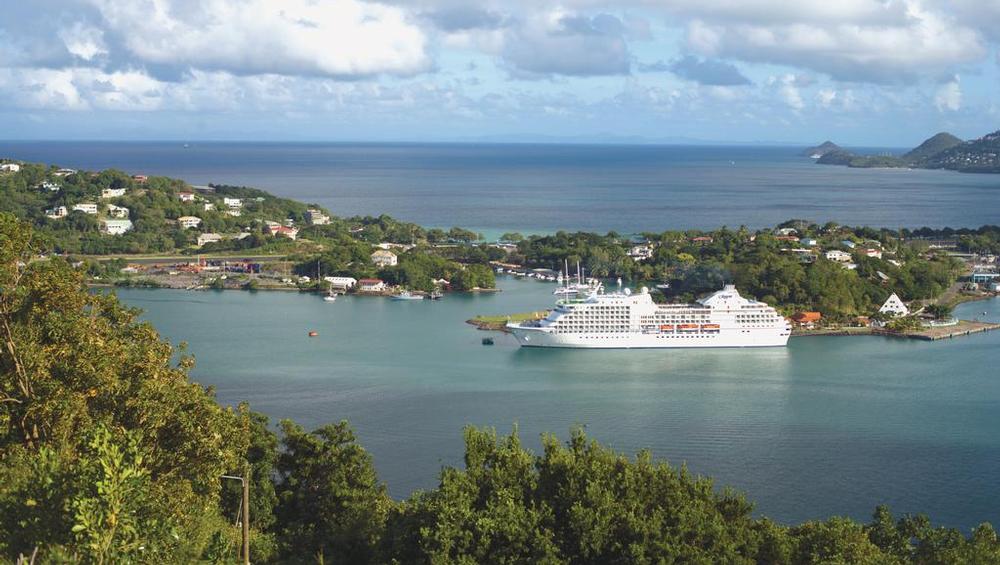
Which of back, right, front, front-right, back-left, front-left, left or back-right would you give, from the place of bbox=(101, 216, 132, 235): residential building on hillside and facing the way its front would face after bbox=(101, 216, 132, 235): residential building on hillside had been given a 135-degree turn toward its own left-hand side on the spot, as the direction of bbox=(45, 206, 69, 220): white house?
left

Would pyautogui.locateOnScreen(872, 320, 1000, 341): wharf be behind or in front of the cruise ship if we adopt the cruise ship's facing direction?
behind

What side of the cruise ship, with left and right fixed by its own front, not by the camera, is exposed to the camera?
left

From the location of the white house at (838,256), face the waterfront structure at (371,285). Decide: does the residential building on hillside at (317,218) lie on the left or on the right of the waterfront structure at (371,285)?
right

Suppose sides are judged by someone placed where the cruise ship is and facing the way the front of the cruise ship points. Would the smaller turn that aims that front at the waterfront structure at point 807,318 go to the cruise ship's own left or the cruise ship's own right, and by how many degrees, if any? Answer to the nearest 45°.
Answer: approximately 135° to the cruise ship's own right

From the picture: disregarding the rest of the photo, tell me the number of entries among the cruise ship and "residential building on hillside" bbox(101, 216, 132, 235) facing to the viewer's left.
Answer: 1

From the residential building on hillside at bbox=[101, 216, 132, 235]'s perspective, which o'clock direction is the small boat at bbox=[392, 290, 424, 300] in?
The small boat is roughly at 11 o'clock from the residential building on hillside.

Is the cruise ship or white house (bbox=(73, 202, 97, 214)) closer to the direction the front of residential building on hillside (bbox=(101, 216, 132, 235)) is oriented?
the cruise ship

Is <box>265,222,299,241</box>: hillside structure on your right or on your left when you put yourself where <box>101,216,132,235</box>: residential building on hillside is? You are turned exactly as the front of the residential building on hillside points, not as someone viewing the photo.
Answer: on your left

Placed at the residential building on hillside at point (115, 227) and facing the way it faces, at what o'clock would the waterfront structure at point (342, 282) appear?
The waterfront structure is roughly at 11 o'clock from the residential building on hillside.

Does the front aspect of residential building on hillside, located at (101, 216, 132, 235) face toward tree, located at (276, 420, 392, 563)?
yes

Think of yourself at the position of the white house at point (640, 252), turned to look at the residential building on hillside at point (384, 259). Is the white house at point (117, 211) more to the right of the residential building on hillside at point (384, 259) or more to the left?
right

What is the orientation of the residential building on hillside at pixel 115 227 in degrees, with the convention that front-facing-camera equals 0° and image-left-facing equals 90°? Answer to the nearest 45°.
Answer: approximately 0°

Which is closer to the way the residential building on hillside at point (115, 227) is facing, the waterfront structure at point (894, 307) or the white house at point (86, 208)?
the waterfront structure

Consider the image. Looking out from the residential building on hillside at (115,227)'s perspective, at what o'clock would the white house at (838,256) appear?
The white house is roughly at 10 o'clock from the residential building on hillside.

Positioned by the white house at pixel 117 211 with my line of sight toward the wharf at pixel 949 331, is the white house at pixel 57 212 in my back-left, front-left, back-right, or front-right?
back-right
